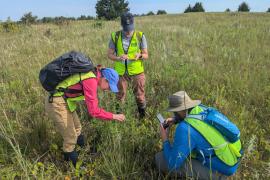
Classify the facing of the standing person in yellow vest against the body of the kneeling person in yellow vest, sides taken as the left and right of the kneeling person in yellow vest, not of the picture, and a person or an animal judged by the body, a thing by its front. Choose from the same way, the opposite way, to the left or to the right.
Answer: to the left

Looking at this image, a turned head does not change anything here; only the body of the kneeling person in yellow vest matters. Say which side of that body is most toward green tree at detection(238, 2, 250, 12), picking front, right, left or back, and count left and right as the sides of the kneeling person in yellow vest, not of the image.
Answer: right

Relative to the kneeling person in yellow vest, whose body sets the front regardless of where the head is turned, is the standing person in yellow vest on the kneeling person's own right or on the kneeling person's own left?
on the kneeling person's own right

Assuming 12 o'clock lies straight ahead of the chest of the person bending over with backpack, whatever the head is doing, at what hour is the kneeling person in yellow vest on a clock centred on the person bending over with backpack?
The kneeling person in yellow vest is roughly at 1 o'clock from the person bending over with backpack.

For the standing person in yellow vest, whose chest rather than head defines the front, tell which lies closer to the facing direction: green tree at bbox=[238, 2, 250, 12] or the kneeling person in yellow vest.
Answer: the kneeling person in yellow vest

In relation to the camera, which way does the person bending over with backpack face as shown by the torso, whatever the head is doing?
to the viewer's right

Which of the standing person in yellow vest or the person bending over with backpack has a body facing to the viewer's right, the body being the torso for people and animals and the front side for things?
the person bending over with backpack

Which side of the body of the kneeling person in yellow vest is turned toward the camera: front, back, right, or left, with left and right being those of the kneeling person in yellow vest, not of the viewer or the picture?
left

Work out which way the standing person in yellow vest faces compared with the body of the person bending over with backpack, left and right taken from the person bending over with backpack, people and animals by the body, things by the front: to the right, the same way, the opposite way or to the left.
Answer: to the right

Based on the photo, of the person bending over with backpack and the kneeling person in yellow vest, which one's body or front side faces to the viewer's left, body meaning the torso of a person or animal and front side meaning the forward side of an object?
the kneeling person in yellow vest

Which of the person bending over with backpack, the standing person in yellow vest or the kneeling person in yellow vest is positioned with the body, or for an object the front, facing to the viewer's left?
the kneeling person in yellow vest

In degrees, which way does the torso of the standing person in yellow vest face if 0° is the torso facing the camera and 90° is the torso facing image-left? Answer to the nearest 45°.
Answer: approximately 0°

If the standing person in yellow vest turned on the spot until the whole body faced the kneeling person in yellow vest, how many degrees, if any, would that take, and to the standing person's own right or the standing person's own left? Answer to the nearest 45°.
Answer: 0° — they already face them
